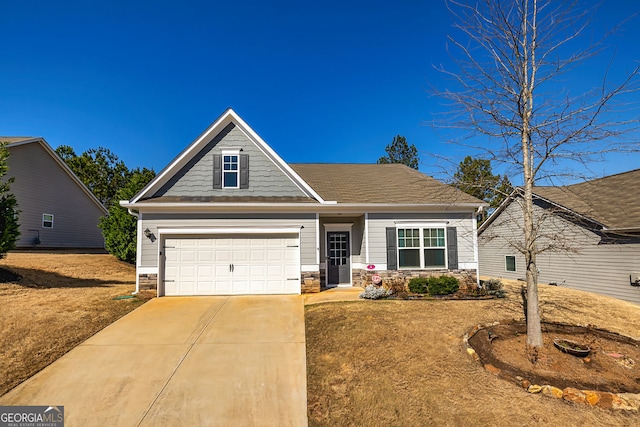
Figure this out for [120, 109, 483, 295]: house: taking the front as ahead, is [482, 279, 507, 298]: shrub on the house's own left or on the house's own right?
on the house's own left

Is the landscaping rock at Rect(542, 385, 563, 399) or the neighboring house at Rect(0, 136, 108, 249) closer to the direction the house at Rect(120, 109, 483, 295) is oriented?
the landscaping rock

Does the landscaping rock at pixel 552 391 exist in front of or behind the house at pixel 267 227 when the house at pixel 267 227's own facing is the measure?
in front

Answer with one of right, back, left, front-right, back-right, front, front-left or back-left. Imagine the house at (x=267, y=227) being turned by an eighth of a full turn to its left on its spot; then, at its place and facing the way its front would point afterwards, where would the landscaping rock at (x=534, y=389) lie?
front

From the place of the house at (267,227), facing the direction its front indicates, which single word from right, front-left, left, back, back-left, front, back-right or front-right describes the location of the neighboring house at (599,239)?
left

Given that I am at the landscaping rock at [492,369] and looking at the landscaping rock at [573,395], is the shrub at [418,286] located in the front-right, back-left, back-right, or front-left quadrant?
back-left

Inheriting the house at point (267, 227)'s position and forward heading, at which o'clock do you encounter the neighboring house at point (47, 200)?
The neighboring house is roughly at 4 o'clock from the house.

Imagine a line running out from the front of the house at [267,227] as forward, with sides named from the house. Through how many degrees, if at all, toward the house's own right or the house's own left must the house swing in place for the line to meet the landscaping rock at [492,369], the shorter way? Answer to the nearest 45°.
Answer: approximately 45° to the house's own left

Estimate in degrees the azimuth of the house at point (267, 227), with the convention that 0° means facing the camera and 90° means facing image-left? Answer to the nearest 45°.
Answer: approximately 0°

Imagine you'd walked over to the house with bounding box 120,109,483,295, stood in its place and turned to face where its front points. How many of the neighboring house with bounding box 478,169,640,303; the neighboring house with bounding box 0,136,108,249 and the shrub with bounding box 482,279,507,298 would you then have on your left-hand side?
2

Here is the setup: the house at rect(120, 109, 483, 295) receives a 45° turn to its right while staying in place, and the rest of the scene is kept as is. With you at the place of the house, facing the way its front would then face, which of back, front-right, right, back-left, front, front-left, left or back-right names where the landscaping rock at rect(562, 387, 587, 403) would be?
left

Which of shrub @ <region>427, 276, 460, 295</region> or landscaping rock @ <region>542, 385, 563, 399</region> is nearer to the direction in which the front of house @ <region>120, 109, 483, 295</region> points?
the landscaping rock
